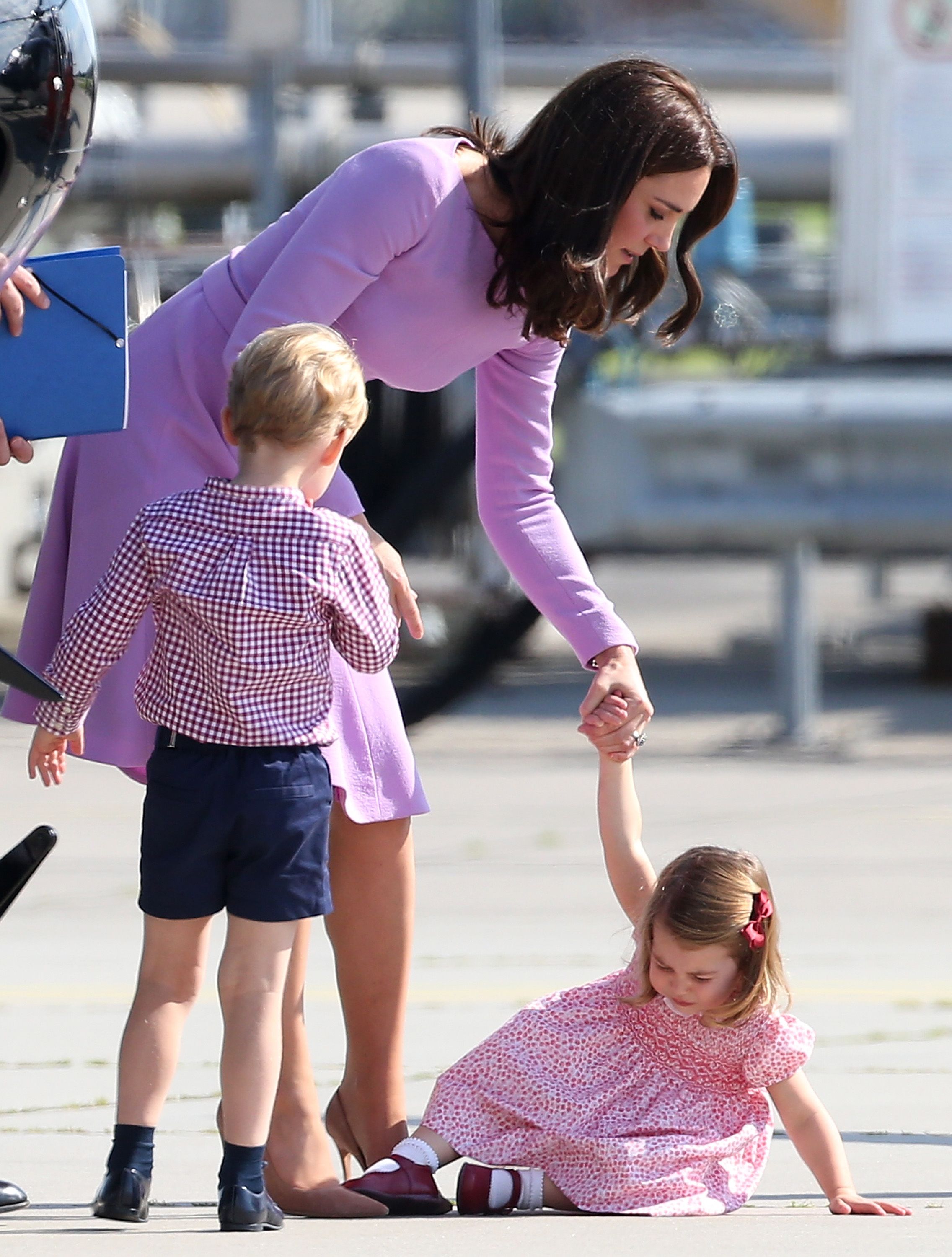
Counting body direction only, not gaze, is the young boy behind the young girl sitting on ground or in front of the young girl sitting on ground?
in front

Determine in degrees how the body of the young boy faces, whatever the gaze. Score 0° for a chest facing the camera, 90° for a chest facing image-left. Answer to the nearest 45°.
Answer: approximately 180°

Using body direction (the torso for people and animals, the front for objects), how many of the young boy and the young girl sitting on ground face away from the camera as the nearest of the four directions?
1

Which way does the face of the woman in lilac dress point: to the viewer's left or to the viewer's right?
to the viewer's right

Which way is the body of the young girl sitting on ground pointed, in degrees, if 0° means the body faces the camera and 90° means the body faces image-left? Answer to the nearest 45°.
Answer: approximately 45°

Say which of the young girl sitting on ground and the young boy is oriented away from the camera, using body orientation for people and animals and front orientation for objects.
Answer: the young boy

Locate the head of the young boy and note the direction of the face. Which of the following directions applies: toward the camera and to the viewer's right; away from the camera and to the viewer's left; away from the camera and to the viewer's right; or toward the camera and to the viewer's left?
away from the camera and to the viewer's right

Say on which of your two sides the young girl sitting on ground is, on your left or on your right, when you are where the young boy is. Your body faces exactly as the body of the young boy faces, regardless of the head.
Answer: on your right
